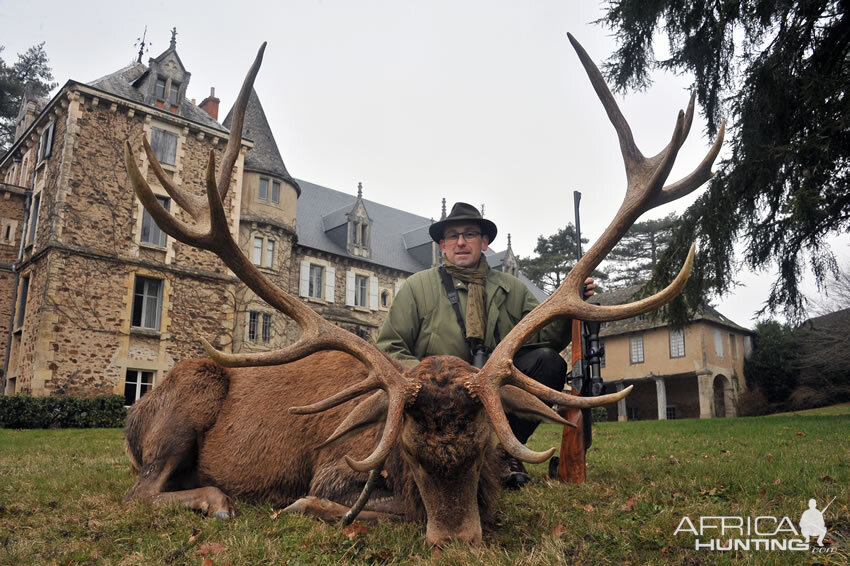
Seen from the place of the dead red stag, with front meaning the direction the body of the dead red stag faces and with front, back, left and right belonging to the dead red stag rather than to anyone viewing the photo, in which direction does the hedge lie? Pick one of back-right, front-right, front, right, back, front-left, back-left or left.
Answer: back

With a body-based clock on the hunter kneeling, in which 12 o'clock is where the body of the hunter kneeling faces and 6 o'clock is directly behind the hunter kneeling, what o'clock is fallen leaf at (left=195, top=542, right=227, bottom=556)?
The fallen leaf is roughly at 1 o'clock from the hunter kneeling.

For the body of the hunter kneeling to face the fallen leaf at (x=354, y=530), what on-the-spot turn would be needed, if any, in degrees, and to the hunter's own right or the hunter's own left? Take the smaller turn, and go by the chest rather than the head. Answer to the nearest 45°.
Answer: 0° — they already face it

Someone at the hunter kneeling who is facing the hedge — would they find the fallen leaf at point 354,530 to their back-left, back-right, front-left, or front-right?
back-left

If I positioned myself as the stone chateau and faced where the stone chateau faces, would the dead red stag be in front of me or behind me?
in front

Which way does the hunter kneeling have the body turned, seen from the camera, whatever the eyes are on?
toward the camera

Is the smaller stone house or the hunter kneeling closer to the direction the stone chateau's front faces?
the hunter kneeling

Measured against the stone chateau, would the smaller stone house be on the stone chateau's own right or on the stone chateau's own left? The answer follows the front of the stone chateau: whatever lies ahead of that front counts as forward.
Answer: on the stone chateau's own left

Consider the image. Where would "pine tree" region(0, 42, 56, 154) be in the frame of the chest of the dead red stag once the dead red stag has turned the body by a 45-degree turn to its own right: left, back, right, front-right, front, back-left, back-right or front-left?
back-right

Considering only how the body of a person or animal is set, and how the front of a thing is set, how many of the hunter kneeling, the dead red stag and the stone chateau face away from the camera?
0

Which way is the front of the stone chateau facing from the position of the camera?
facing the viewer and to the right of the viewer

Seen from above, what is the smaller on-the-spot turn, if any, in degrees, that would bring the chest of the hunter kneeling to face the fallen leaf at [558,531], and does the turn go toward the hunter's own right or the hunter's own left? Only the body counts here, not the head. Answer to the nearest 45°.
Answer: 0° — they already face it

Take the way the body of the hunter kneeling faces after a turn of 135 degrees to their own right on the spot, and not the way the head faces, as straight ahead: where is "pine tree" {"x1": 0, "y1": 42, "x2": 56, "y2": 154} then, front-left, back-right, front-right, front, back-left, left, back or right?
front

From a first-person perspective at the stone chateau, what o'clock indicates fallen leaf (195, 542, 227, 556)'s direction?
The fallen leaf is roughly at 1 o'clock from the stone chateau.
